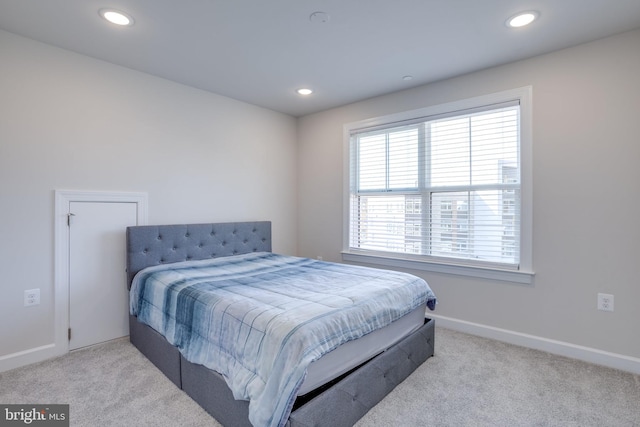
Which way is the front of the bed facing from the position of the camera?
facing the viewer and to the right of the viewer

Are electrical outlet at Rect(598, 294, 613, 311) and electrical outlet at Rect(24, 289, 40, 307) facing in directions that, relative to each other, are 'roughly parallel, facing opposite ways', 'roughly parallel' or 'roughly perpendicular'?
roughly perpendicular

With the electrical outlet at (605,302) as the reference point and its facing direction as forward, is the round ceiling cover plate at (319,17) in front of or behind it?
in front

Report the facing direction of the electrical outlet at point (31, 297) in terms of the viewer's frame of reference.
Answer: facing the viewer

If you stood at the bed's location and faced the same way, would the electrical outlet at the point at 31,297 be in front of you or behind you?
behind

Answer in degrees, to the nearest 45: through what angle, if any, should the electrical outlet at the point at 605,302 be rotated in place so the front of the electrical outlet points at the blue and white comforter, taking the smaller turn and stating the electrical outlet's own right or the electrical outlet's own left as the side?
approximately 45° to the electrical outlet's own right

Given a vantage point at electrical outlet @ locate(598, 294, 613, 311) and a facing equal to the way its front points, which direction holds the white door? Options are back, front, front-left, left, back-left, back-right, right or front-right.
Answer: front-right

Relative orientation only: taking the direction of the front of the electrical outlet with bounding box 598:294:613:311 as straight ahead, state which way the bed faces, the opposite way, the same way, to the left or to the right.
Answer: to the left

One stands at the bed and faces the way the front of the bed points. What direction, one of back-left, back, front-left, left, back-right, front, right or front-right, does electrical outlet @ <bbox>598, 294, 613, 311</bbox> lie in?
front-left
